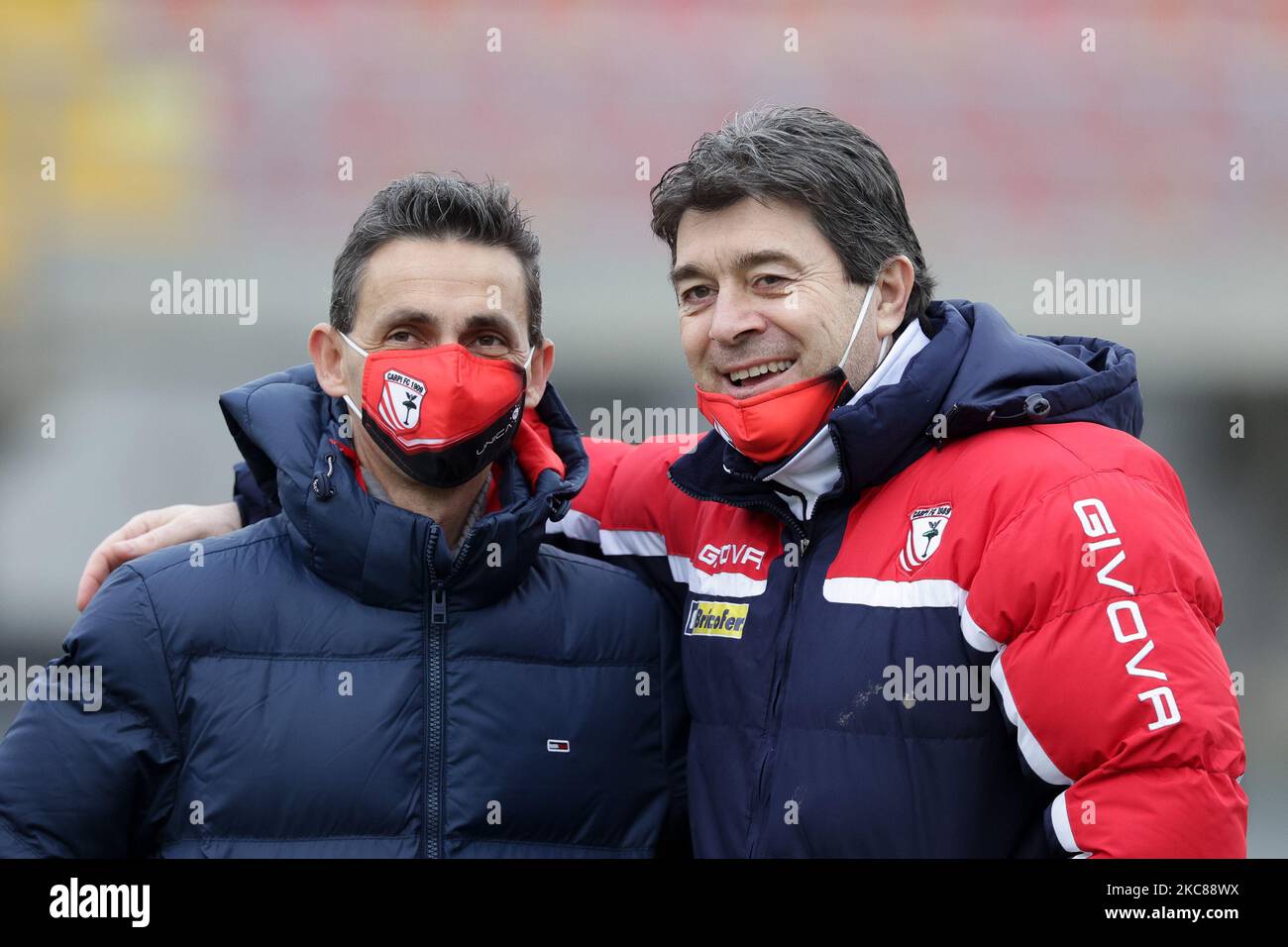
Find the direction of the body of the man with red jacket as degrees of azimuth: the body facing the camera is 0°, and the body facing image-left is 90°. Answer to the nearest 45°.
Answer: approximately 45°

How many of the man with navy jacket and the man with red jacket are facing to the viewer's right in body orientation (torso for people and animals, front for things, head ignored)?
0

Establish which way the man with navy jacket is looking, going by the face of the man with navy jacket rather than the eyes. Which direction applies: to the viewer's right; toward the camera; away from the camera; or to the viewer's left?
toward the camera

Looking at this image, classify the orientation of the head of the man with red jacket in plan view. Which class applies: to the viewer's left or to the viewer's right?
to the viewer's left

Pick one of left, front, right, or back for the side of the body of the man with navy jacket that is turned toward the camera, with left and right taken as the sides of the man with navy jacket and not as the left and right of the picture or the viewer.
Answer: front
